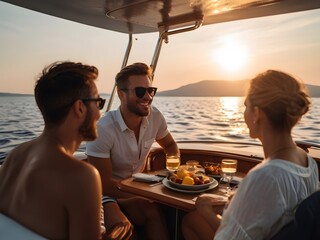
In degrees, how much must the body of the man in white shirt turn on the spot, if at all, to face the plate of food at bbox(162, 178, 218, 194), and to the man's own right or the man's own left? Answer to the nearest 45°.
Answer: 0° — they already face it

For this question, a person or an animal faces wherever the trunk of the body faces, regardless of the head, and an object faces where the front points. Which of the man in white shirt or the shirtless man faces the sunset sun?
the shirtless man

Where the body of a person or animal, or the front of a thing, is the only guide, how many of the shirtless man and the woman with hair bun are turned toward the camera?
0

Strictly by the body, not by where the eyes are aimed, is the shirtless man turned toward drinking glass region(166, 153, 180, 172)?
yes

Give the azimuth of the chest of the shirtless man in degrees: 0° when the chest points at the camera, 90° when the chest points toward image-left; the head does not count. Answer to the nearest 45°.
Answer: approximately 225°

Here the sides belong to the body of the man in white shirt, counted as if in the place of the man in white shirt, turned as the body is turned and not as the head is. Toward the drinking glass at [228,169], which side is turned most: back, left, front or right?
front

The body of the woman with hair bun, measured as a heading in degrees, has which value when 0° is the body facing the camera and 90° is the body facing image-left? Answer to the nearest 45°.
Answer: approximately 135°

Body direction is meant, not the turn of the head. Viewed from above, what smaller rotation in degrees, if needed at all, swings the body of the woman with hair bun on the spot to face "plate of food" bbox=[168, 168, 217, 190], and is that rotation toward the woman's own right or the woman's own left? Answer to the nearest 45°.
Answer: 0° — they already face it

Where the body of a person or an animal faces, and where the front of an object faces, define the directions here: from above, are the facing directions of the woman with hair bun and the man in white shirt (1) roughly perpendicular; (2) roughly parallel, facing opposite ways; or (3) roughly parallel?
roughly parallel, facing opposite ways

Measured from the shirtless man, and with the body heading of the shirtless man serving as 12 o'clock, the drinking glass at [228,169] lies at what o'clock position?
The drinking glass is roughly at 1 o'clock from the shirtless man.

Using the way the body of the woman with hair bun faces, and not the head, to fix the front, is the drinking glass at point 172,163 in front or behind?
in front

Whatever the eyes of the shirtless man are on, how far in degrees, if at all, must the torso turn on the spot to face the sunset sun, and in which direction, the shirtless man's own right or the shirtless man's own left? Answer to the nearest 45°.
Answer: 0° — they already face it

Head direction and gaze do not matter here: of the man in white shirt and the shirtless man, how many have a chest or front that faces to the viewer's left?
0

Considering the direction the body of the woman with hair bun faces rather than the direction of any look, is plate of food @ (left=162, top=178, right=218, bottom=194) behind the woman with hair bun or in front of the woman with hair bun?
in front

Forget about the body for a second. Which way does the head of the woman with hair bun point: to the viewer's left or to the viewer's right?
to the viewer's left

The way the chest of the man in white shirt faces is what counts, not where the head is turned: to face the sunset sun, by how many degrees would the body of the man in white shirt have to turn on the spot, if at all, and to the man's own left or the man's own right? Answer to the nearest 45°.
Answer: approximately 90° to the man's own left
